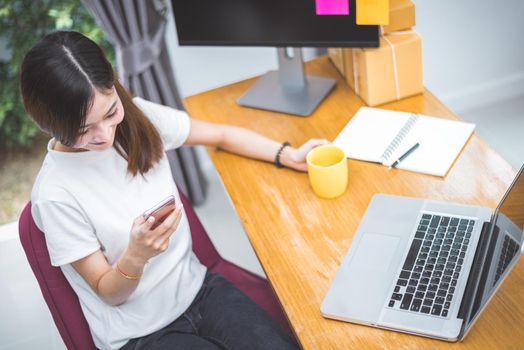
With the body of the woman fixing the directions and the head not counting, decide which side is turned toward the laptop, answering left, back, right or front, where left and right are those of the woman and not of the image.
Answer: front

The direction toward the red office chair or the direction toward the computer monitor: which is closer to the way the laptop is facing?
the red office chair

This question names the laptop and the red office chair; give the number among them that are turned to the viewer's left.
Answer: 1

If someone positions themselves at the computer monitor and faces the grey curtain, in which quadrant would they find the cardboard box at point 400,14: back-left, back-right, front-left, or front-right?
back-right

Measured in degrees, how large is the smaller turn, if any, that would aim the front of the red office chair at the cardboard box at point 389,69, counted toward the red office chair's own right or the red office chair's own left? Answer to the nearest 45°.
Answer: approximately 45° to the red office chair's own left

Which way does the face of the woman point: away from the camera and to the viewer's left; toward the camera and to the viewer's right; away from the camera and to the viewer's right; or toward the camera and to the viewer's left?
toward the camera and to the viewer's right

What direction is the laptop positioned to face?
to the viewer's left

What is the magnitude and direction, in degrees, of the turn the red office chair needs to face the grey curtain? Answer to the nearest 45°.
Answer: approximately 135° to its left

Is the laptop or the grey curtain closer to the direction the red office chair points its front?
the laptop

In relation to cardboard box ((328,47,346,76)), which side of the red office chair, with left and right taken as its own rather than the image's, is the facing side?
left

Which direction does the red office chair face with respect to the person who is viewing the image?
facing the viewer and to the right of the viewer

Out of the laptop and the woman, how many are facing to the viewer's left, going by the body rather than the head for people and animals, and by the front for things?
1

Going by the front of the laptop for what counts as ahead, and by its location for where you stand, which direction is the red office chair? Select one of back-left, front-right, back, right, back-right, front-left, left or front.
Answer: front
